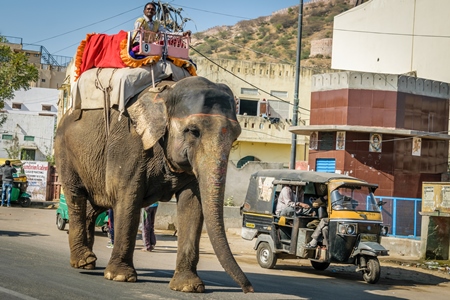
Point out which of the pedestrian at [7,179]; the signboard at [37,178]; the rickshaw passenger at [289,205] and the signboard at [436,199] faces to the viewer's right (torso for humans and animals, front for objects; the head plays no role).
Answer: the rickshaw passenger

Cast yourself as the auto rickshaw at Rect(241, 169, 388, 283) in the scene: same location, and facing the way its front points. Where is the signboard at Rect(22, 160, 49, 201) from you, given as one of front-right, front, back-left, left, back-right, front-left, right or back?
back

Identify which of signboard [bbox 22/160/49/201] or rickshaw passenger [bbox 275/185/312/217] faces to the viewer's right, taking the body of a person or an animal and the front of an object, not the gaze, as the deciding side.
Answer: the rickshaw passenger

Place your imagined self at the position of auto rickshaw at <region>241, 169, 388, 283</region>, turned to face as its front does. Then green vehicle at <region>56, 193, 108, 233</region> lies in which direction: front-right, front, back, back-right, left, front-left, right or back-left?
back

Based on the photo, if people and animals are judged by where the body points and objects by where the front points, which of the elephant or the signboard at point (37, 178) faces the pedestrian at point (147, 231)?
the signboard

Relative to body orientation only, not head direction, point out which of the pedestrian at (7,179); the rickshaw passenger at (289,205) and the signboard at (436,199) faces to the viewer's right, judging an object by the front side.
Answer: the rickshaw passenger

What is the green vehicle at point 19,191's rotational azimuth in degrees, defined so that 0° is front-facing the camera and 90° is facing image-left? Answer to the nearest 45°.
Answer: approximately 315°

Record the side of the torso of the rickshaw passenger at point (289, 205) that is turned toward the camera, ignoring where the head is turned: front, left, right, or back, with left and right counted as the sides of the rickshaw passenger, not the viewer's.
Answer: right
